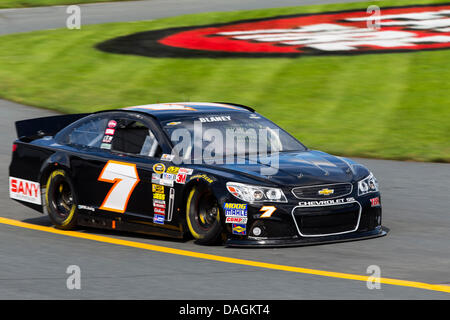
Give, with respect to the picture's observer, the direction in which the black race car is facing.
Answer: facing the viewer and to the right of the viewer
